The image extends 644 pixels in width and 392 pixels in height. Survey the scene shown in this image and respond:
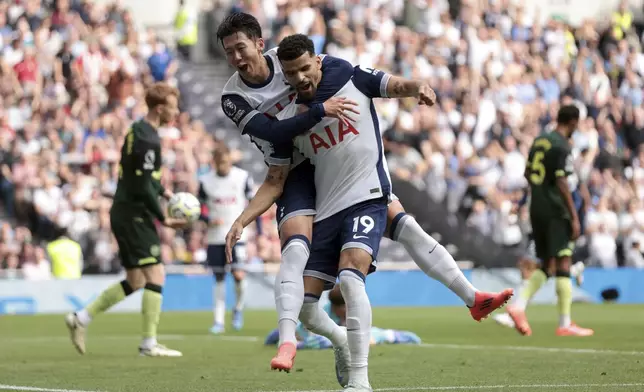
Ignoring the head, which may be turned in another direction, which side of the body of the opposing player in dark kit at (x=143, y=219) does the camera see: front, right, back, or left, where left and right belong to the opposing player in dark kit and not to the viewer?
right

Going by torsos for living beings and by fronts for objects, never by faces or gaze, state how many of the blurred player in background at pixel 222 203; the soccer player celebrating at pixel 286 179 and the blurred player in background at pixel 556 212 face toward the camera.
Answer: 2

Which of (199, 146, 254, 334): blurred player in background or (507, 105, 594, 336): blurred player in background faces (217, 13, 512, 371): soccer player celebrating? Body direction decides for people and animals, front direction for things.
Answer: (199, 146, 254, 334): blurred player in background
